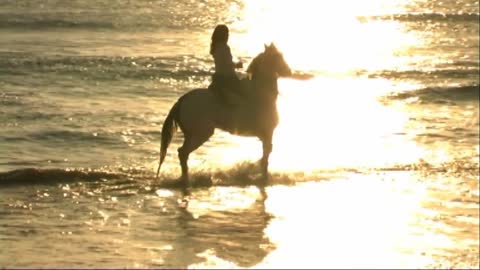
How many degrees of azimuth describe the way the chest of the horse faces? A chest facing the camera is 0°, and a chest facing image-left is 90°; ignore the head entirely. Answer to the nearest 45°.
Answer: approximately 270°
